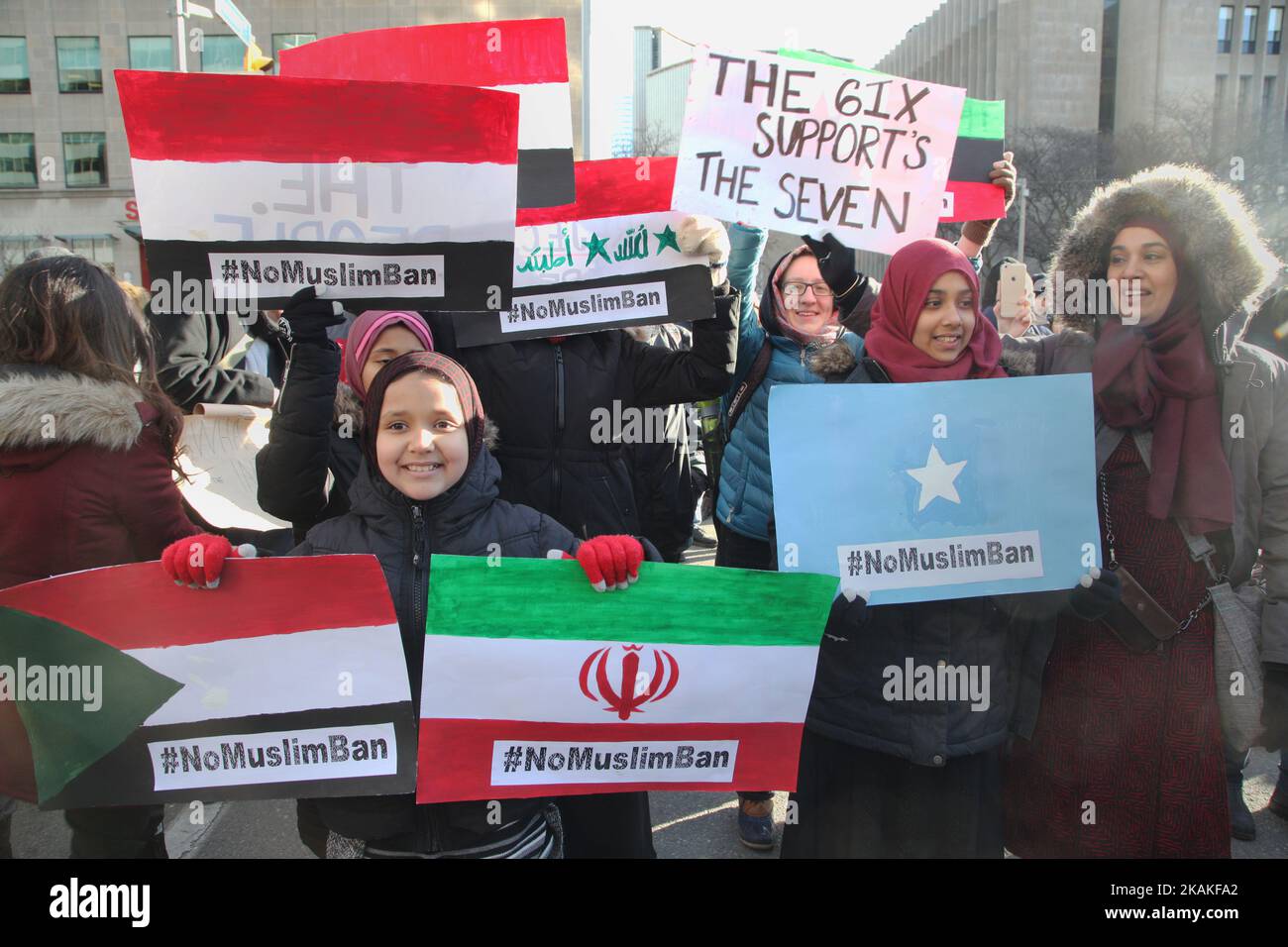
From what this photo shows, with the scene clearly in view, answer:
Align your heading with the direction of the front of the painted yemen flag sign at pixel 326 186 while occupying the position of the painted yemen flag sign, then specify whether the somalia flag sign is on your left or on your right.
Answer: on your left

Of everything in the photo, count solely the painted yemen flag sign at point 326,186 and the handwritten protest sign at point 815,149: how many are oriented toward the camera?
2

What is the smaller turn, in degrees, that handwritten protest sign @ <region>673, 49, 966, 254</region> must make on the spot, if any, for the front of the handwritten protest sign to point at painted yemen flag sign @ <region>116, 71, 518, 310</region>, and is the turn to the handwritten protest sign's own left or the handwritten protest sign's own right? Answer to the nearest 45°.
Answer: approximately 45° to the handwritten protest sign's own right

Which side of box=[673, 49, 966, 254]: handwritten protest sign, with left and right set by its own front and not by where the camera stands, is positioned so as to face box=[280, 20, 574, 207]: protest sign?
right

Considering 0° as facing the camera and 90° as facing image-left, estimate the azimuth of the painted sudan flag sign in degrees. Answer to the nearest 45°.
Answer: approximately 0°

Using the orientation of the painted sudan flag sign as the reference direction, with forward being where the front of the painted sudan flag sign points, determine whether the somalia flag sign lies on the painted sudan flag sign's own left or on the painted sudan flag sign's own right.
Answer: on the painted sudan flag sign's own left

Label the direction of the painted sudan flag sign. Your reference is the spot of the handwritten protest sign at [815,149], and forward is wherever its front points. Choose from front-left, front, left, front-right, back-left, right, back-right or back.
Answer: front-right

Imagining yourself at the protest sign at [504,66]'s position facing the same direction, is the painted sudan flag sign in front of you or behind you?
in front
